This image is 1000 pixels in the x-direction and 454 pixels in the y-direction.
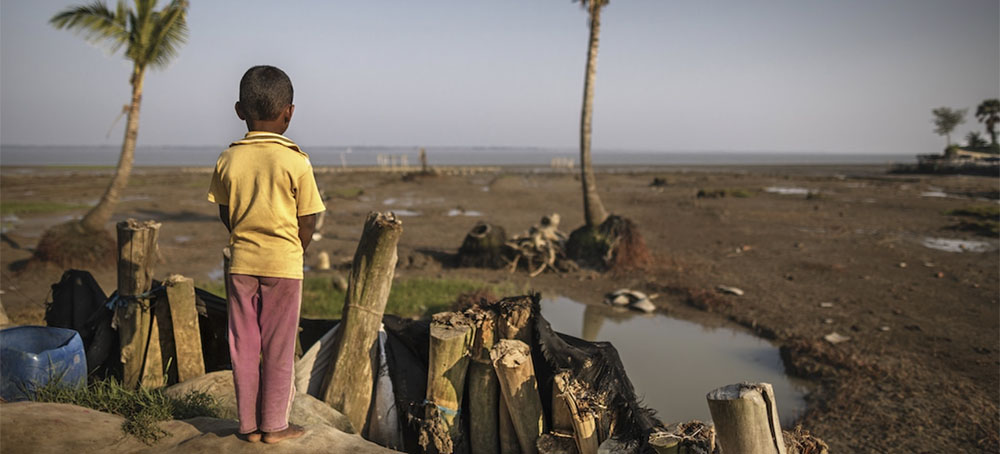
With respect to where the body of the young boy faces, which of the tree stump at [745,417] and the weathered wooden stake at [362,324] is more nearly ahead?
the weathered wooden stake

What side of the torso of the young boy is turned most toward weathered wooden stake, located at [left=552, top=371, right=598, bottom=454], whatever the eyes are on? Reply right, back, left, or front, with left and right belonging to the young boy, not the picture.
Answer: right

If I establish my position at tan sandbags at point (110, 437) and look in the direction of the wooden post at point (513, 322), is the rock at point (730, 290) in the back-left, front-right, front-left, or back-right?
front-left

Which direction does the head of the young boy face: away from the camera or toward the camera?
away from the camera

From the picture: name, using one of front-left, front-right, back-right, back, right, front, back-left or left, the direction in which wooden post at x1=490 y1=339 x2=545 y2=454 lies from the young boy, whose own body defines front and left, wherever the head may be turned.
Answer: right

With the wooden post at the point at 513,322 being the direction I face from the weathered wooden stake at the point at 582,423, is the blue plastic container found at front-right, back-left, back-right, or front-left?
front-left

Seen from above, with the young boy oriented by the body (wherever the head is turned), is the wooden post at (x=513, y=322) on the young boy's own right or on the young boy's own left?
on the young boy's own right

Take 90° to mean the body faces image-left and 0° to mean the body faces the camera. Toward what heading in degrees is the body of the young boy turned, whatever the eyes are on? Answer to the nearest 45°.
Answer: approximately 180°

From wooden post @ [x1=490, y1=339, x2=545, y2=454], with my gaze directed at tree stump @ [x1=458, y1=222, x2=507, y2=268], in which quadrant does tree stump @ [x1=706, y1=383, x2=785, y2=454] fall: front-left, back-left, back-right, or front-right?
back-right

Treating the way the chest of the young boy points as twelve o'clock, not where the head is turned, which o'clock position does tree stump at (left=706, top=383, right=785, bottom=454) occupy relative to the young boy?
The tree stump is roughly at 4 o'clock from the young boy.

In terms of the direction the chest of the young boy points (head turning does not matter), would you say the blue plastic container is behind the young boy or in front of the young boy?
in front

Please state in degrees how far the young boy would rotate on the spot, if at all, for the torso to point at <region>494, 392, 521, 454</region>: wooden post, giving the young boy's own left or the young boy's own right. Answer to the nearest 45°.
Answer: approximately 90° to the young boy's own right
